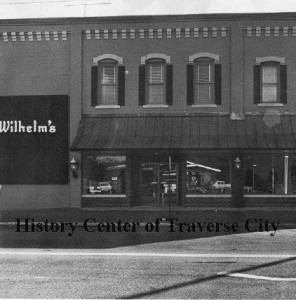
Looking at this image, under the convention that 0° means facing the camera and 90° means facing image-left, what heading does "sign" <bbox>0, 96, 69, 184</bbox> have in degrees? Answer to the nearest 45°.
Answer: approximately 0°

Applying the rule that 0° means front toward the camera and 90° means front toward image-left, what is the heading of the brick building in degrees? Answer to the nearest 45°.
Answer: approximately 0°
